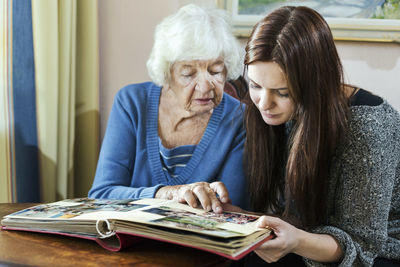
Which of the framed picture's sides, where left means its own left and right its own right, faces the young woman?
front

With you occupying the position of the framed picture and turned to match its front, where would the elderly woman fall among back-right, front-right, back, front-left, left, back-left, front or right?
front-right

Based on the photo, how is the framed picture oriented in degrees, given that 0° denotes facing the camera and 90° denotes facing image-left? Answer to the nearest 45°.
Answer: approximately 0°

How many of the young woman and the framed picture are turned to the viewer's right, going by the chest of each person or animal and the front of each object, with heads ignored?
0

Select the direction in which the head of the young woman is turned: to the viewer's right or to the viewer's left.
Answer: to the viewer's left

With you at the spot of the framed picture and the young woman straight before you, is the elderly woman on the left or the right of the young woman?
right

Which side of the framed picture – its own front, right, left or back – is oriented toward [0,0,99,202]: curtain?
right

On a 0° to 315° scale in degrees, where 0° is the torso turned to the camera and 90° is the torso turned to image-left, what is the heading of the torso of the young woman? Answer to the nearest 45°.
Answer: approximately 45°
